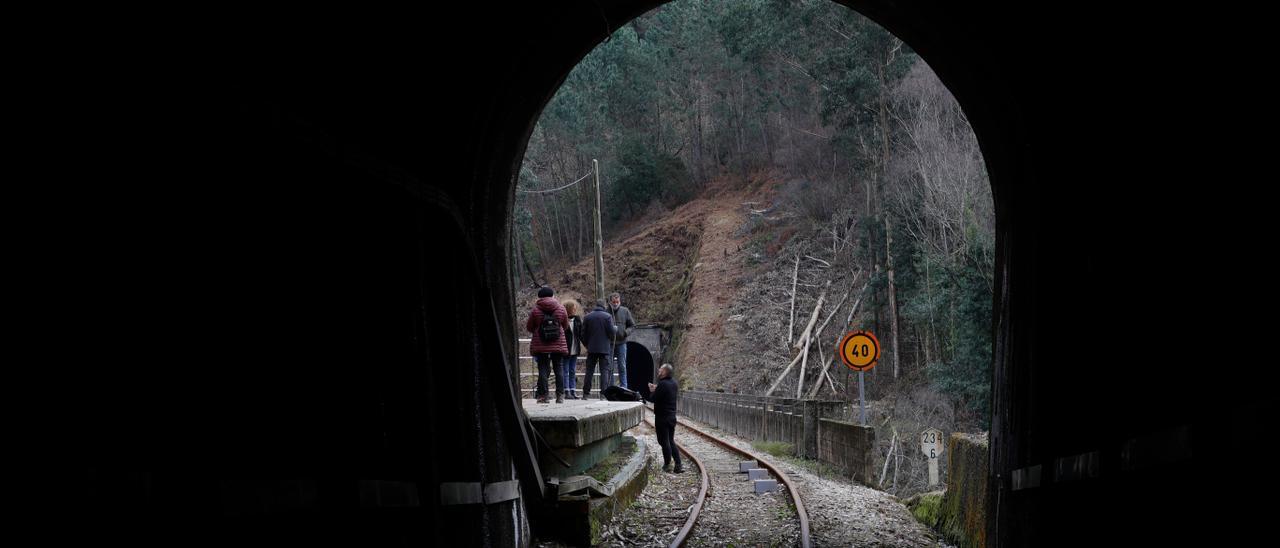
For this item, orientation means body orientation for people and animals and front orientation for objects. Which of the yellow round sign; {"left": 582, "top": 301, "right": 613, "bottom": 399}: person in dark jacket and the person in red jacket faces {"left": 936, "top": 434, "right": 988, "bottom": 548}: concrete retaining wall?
the yellow round sign

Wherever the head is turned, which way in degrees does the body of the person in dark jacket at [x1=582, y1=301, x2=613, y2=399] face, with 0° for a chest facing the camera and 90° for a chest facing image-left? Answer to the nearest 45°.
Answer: approximately 180°

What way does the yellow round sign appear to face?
toward the camera

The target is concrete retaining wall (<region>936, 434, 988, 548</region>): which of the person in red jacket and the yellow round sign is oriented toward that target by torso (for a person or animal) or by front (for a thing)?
the yellow round sign

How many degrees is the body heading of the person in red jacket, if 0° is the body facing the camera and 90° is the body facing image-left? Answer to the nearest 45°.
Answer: approximately 180°

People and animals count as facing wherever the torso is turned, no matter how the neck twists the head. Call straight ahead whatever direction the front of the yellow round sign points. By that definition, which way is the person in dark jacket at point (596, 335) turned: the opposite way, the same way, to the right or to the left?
the opposite way

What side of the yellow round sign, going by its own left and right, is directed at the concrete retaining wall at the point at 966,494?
front

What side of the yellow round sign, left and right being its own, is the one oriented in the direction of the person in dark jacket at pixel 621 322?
right

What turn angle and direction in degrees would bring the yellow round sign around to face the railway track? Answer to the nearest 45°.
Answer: approximately 45° to its right

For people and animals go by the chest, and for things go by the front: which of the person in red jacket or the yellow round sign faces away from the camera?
the person in red jacket
